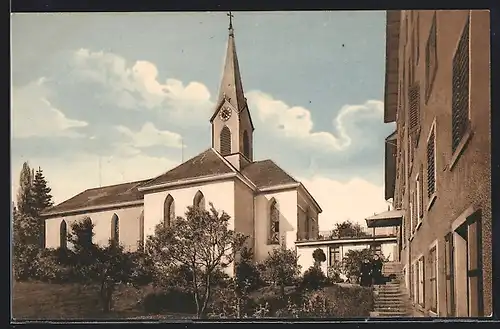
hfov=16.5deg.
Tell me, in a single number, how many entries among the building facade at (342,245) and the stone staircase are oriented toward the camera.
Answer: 2

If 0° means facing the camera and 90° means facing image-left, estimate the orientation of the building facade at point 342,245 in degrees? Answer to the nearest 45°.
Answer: approximately 0°

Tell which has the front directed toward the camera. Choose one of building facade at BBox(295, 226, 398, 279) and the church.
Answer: the building facade

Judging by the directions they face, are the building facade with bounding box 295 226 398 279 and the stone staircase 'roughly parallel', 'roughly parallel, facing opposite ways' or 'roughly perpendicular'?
roughly parallel

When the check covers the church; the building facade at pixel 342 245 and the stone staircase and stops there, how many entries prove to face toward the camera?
2

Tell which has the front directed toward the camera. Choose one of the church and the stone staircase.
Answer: the stone staircase
